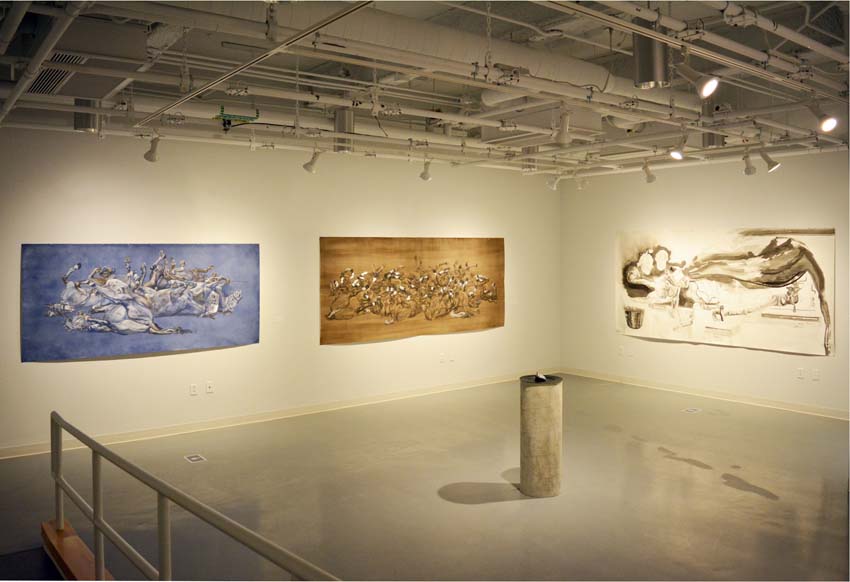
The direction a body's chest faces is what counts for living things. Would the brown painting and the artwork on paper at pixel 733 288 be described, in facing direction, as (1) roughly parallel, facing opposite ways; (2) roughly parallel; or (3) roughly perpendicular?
roughly perpendicular

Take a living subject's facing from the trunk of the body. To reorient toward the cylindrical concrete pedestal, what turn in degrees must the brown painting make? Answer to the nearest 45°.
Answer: approximately 45° to its right

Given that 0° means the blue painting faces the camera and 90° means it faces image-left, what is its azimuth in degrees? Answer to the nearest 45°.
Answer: approximately 315°

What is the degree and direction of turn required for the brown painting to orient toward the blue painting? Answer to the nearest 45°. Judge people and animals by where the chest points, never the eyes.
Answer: approximately 90° to its right

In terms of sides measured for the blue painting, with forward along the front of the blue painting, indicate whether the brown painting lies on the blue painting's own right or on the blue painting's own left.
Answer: on the blue painting's own left

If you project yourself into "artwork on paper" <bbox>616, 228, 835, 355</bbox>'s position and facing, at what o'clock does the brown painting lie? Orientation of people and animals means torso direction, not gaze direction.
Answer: The brown painting is roughly at 1 o'clock from the artwork on paper.

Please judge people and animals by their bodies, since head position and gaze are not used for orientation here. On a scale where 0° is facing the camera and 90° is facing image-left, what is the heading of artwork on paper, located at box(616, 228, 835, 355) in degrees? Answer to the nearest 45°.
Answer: approximately 45°

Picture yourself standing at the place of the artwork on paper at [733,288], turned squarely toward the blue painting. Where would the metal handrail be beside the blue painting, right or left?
left
